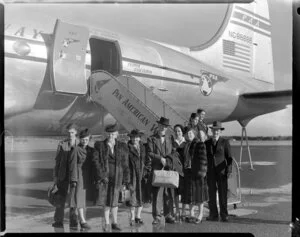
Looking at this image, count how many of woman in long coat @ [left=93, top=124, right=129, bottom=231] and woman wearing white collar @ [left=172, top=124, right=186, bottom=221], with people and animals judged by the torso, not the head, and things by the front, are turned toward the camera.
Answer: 2

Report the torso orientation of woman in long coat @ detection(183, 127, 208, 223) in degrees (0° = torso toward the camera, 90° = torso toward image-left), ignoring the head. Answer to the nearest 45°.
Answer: approximately 45°

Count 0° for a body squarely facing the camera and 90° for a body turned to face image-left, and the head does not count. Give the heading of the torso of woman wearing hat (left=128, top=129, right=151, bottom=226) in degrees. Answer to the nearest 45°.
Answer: approximately 0°

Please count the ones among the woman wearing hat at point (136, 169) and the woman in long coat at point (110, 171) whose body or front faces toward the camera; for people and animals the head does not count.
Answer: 2

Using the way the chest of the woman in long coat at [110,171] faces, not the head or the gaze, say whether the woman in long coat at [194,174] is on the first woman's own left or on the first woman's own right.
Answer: on the first woman's own left
